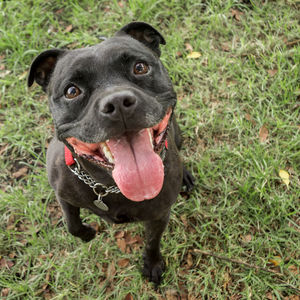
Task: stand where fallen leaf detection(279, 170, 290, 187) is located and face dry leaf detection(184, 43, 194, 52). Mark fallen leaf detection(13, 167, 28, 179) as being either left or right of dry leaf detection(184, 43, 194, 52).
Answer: left

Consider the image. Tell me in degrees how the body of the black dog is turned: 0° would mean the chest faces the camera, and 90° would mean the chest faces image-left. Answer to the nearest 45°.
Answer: approximately 0°

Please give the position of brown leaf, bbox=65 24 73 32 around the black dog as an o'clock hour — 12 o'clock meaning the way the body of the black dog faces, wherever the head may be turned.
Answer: The brown leaf is roughly at 6 o'clock from the black dog.

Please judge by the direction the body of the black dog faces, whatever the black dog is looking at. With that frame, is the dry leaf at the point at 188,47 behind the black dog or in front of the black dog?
behind

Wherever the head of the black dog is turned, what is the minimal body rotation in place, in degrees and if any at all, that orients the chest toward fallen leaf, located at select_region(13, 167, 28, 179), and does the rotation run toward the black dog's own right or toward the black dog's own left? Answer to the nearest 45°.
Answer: approximately 135° to the black dog's own right
